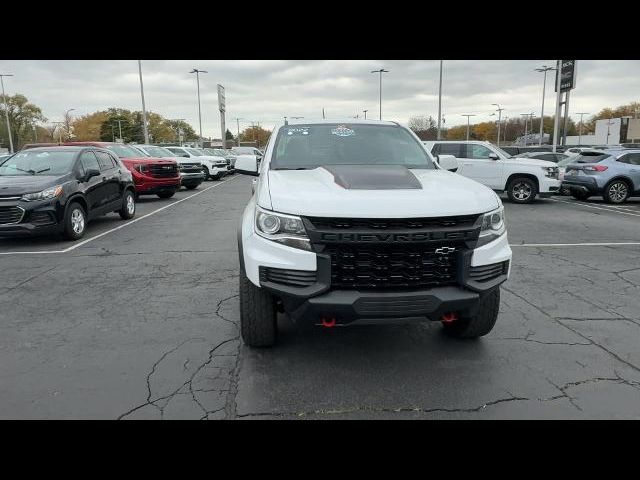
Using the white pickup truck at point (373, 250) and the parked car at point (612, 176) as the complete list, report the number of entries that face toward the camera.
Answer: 1

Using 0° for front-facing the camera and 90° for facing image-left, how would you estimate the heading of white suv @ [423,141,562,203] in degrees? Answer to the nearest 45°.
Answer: approximately 270°

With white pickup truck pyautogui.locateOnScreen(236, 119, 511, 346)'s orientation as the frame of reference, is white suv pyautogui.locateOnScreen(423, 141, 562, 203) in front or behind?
behind

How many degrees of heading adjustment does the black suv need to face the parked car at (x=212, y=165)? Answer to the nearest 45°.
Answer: approximately 180°

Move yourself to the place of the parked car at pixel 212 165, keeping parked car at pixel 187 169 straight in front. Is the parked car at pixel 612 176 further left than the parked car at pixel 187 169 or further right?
left

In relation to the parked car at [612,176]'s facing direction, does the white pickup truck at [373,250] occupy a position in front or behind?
behind

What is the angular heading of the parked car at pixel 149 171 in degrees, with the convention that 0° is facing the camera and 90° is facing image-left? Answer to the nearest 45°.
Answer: approximately 315°
